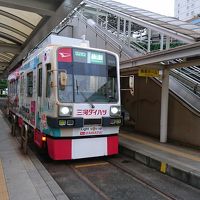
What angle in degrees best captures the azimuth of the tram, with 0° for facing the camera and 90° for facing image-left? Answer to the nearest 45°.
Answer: approximately 315°
